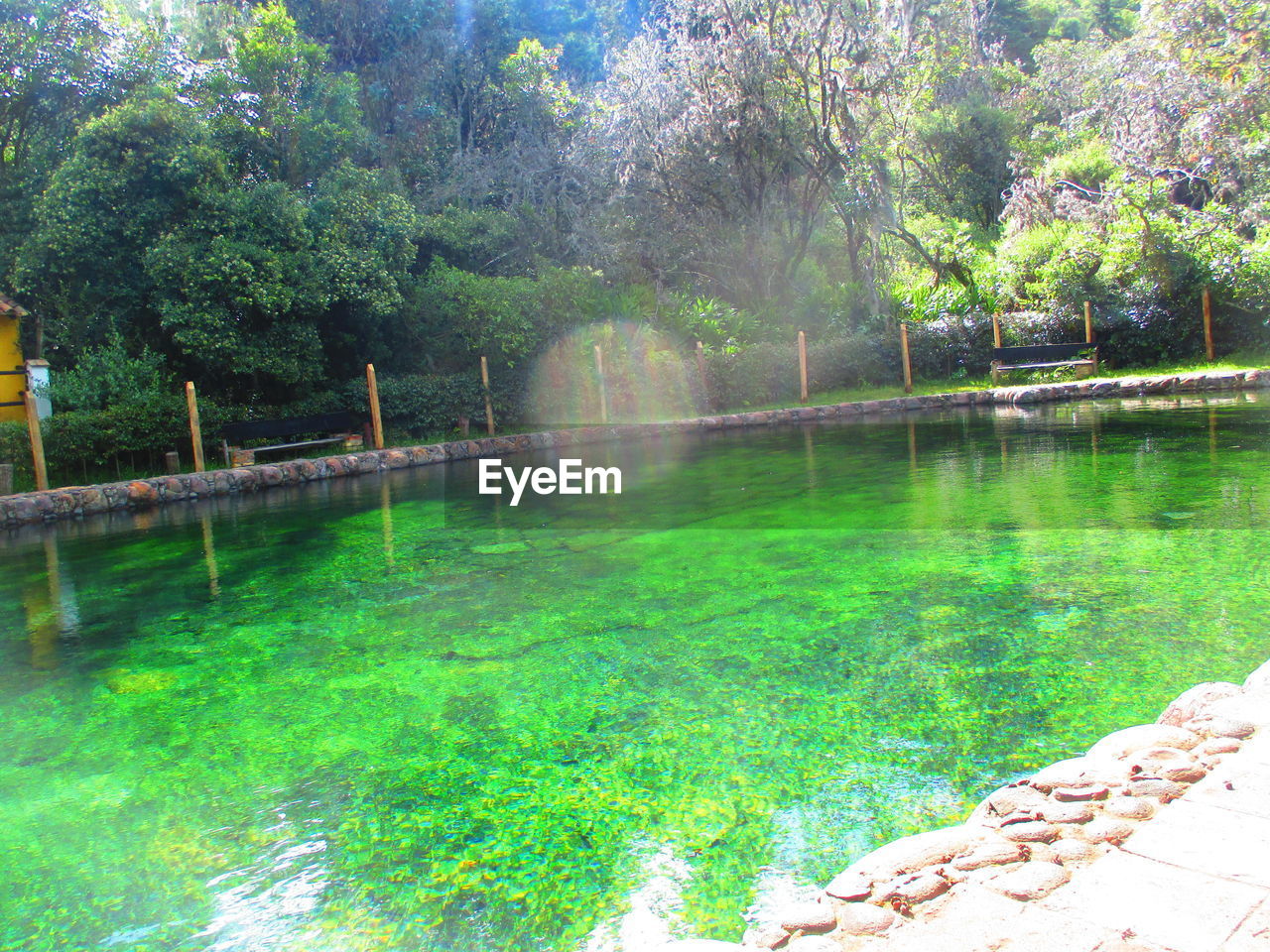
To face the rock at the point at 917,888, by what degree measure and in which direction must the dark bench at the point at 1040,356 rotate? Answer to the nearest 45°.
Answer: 0° — it already faces it

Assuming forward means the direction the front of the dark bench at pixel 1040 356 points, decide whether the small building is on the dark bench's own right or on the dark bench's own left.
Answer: on the dark bench's own right

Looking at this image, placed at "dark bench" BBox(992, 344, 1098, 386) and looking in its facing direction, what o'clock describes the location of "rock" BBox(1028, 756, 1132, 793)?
The rock is roughly at 12 o'clock from the dark bench.

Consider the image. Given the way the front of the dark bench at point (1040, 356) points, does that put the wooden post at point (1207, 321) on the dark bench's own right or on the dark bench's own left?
on the dark bench's own left

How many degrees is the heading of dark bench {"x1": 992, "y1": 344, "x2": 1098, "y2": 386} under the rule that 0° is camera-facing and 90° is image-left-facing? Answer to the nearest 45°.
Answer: approximately 0°

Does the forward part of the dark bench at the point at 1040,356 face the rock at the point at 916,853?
yes

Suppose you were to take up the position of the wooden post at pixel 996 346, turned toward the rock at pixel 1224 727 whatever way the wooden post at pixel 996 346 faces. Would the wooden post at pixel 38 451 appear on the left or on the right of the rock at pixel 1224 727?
right

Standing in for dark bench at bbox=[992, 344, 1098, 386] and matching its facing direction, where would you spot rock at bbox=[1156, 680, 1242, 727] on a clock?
The rock is roughly at 12 o'clock from the dark bench.
